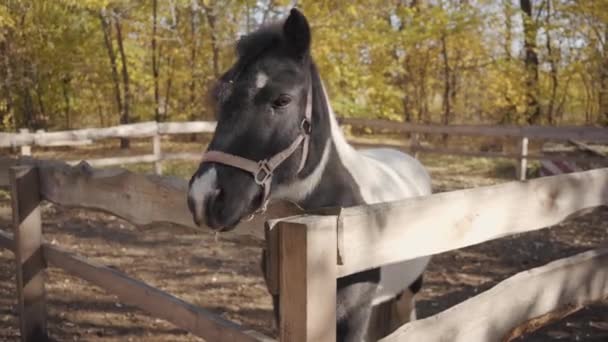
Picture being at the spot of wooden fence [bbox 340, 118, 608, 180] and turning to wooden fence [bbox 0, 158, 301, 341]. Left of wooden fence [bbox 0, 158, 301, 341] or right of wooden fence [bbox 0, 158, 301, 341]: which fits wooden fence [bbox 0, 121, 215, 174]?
right

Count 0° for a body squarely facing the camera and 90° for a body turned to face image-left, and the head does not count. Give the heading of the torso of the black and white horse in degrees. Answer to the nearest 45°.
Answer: approximately 45°

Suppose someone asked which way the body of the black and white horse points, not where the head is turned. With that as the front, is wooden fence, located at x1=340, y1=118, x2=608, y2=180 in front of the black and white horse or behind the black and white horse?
behind

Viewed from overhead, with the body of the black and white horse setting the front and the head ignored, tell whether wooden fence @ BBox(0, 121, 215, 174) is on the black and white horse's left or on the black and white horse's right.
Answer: on the black and white horse's right
